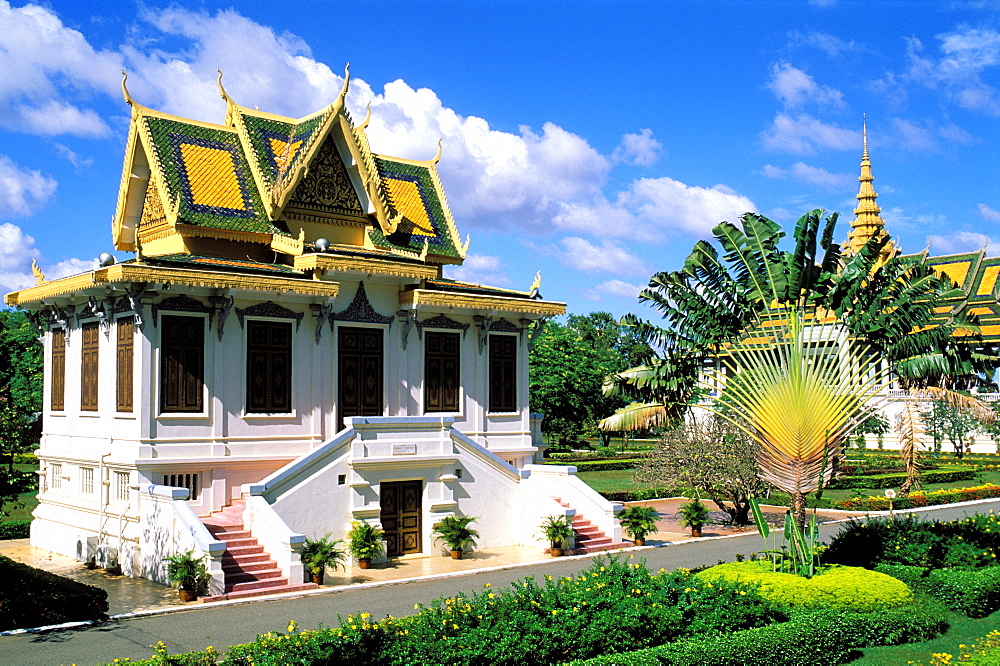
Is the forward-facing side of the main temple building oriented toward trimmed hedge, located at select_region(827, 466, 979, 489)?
no

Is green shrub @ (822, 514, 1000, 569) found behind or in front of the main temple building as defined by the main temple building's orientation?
in front

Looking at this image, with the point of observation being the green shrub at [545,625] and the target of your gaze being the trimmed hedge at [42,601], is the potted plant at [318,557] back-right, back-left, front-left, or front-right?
front-right

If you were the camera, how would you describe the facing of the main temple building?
facing the viewer and to the right of the viewer

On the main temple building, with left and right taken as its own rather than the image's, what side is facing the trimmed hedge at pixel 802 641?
front

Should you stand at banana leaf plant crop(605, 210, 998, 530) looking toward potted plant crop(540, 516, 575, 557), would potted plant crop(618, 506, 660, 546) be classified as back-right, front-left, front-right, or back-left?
front-right

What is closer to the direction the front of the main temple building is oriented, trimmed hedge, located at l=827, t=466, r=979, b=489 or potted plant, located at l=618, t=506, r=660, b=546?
the potted plant

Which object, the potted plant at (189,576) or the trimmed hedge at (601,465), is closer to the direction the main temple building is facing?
the potted plant

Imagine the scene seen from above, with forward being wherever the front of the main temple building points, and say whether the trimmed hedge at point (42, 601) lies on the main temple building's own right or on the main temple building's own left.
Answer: on the main temple building's own right

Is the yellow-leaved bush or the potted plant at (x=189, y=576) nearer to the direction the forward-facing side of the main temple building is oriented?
the yellow-leaved bush

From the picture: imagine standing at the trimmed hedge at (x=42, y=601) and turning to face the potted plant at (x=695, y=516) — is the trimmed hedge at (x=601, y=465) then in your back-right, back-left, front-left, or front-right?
front-left

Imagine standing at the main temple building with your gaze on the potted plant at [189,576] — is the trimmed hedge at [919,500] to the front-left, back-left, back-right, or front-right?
back-left

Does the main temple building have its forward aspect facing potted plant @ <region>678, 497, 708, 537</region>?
no

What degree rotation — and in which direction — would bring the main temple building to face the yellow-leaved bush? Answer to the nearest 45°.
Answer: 0° — it already faces it

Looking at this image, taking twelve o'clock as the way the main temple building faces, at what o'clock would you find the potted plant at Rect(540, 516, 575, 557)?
The potted plant is roughly at 11 o'clock from the main temple building.

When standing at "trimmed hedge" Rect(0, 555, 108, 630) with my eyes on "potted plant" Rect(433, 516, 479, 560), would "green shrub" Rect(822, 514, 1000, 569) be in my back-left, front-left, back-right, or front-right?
front-right

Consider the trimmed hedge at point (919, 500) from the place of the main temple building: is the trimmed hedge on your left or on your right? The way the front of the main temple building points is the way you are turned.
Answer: on your left
